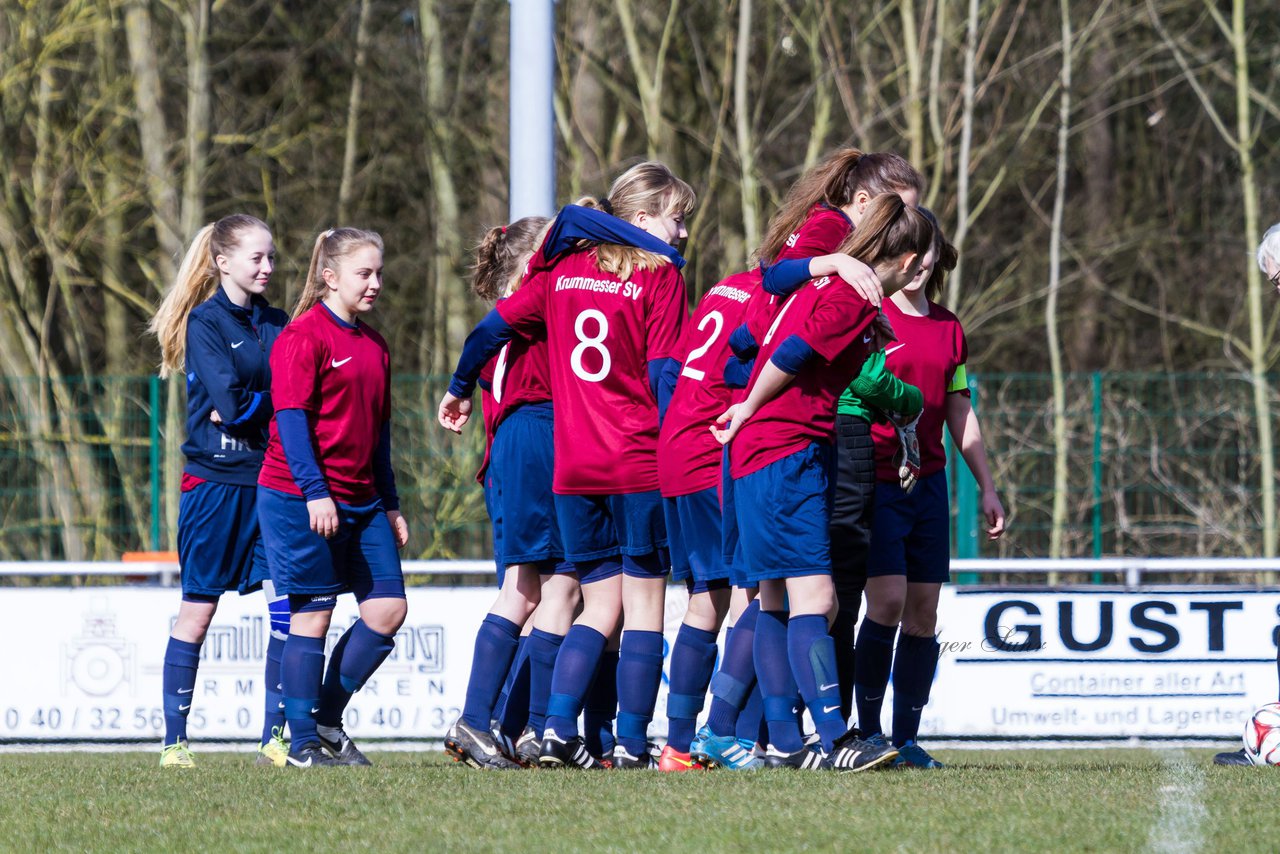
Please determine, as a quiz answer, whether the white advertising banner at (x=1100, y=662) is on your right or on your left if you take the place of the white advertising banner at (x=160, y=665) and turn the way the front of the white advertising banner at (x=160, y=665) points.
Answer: on your left

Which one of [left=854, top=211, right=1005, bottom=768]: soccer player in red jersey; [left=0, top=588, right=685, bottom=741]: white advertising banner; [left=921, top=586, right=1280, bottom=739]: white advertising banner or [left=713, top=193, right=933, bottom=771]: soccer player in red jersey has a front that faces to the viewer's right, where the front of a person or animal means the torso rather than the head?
[left=713, top=193, right=933, bottom=771]: soccer player in red jersey

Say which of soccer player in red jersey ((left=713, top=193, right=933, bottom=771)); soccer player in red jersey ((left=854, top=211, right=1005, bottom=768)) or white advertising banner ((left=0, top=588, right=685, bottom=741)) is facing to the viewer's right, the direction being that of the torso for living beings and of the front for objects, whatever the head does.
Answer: soccer player in red jersey ((left=713, top=193, right=933, bottom=771))

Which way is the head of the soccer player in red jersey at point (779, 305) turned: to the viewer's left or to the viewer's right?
to the viewer's right

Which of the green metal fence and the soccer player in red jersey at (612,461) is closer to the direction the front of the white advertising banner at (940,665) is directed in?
the soccer player in red jersey

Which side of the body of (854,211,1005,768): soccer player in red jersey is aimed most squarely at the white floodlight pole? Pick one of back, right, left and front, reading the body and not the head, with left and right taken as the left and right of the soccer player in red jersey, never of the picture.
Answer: back

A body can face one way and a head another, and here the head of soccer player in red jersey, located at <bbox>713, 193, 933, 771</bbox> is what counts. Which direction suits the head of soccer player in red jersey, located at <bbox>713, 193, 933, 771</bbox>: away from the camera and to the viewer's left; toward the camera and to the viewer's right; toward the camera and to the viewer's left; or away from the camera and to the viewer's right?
away from the camera and to the viewer's right
